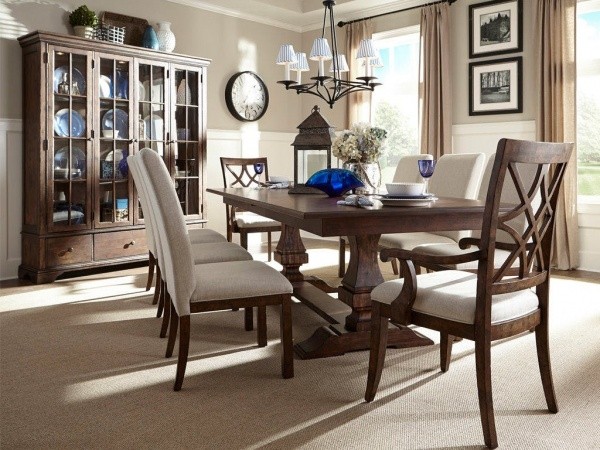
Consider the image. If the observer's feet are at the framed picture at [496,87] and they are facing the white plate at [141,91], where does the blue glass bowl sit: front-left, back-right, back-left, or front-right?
front-left

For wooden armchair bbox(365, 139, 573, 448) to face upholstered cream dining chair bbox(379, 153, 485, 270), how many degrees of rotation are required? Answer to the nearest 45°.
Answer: approximately 45° to its right

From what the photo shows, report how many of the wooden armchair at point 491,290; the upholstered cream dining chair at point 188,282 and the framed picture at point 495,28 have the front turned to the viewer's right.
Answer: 1

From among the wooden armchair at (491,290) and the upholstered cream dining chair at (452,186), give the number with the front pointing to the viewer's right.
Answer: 0

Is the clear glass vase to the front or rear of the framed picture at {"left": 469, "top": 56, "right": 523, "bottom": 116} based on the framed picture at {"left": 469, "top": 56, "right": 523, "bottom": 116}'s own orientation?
to the front

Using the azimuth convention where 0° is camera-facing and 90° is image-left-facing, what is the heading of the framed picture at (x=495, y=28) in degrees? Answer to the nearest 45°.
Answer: approximately 45°

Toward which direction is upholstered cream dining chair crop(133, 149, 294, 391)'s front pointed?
to the viewer's right

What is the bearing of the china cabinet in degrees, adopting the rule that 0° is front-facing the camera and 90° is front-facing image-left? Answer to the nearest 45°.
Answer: approximately 315°

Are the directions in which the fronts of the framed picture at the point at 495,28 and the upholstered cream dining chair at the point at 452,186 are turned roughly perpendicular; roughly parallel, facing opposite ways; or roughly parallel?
roughly parallel

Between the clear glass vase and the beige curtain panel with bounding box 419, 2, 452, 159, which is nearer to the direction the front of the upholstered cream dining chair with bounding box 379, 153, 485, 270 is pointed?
the clear glass vase

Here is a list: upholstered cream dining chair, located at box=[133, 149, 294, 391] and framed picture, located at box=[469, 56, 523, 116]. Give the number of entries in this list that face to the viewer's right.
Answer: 1

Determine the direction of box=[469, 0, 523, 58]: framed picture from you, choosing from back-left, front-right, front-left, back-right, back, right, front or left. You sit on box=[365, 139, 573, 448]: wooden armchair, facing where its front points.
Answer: front-right
